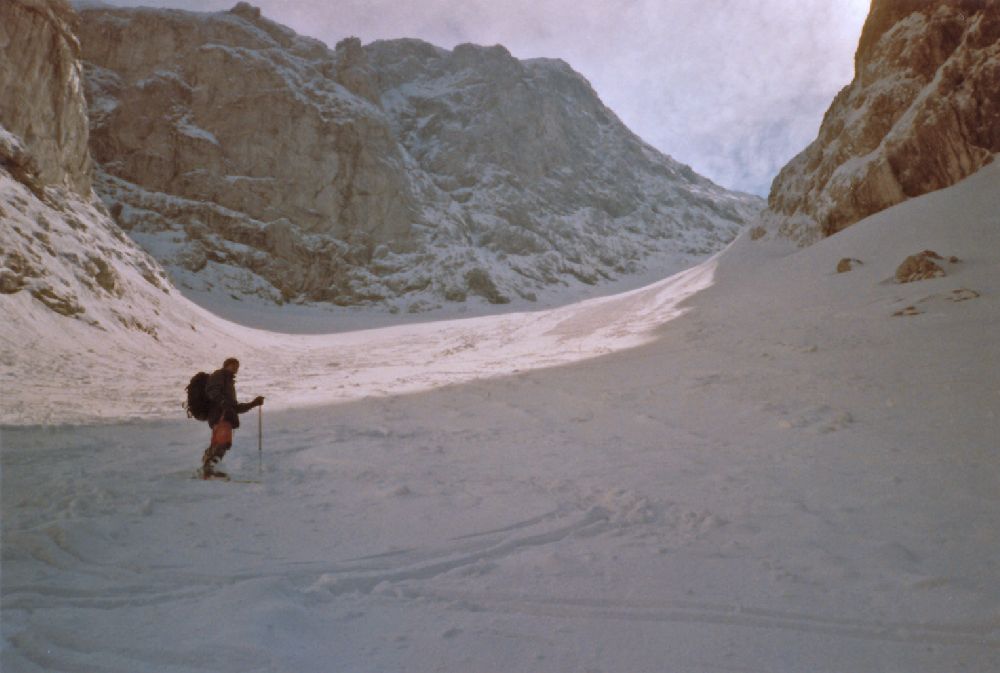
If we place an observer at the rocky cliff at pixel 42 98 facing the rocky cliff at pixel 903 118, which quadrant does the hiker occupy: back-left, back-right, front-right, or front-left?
front-right

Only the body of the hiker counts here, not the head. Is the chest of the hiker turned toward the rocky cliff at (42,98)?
no

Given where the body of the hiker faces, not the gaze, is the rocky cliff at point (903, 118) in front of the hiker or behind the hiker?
in front

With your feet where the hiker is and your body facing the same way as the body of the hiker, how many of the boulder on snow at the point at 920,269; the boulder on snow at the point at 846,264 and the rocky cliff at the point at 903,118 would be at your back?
0

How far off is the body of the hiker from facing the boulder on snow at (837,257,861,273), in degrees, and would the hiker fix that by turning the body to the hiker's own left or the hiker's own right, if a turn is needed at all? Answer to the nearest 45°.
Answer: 0° — they already face it

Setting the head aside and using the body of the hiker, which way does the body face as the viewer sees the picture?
to the viewer's right

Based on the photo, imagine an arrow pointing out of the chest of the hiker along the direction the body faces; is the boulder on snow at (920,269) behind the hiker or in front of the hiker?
in front

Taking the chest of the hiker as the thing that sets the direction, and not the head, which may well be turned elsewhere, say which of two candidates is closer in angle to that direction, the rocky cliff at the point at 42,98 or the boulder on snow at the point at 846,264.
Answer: the boulder on snow

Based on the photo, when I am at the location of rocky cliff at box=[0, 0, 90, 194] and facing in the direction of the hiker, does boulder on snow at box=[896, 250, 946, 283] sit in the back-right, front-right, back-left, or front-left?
front-left
